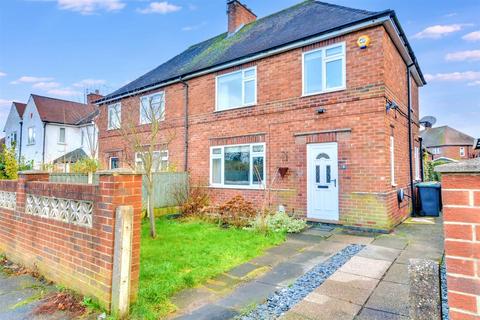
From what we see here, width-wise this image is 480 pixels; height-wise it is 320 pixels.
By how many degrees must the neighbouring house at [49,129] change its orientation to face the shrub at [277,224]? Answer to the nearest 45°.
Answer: approximately 45° to its left

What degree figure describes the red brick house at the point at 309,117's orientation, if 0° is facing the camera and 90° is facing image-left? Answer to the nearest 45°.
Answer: approximately 45°

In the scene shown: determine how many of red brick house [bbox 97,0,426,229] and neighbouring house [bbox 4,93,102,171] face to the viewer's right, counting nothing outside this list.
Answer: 0

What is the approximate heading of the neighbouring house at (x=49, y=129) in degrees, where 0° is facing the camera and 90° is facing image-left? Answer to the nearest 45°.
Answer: approximately 45°

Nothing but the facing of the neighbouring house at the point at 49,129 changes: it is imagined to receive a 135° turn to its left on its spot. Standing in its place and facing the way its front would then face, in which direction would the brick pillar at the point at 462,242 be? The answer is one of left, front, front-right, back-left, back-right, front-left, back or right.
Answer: right

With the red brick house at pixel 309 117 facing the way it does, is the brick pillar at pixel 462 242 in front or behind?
in front

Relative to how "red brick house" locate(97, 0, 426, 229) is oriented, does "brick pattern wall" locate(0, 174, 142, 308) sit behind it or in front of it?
in front

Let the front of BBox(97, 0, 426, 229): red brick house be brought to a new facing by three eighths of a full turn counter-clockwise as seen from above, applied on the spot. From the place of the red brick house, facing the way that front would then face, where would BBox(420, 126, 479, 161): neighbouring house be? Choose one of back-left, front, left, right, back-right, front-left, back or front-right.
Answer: front-left

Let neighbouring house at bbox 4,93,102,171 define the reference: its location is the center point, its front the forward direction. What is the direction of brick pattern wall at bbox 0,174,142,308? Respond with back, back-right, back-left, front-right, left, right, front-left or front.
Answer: front-left

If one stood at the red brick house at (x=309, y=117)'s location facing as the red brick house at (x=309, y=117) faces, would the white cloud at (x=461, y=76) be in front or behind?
behind
